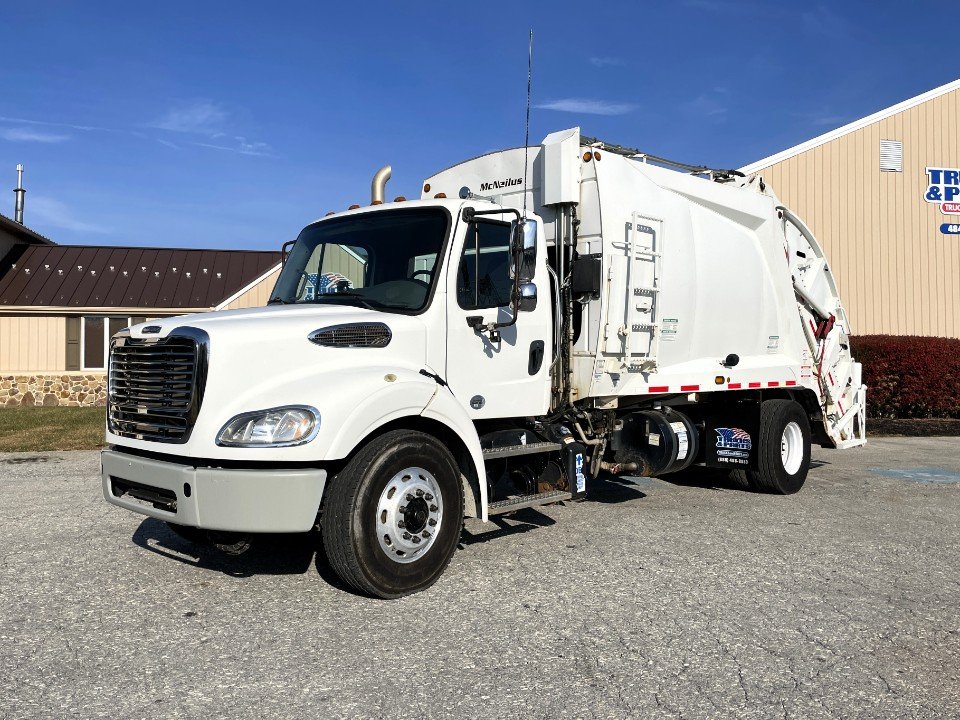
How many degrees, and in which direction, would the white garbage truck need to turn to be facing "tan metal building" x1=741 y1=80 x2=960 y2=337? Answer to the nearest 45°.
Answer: approximately 180°

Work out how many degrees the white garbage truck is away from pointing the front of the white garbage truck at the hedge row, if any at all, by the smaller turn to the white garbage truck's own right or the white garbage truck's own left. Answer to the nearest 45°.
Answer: approximately 180°

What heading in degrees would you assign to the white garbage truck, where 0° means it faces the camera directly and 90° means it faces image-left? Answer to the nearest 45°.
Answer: approximately 45°

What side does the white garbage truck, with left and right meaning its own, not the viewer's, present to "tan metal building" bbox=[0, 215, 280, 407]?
right
